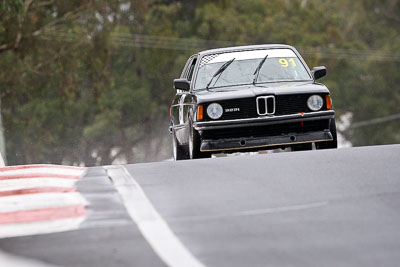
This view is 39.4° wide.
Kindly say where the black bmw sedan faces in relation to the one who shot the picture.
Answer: facing the viewer
